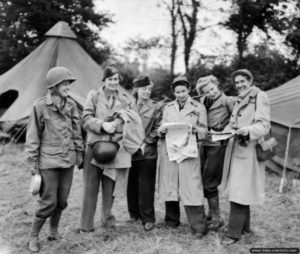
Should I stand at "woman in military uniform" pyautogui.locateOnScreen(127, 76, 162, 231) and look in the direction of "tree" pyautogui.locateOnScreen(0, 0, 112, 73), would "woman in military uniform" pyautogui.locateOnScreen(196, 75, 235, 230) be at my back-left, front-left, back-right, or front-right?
back-right

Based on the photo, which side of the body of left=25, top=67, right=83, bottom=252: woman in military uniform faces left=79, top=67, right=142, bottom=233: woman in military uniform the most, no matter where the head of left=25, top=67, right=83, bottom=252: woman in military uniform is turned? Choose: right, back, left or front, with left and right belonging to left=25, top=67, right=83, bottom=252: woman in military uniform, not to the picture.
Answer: left

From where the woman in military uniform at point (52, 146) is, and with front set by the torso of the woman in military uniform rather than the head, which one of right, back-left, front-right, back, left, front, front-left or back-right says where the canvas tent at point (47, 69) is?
back-left

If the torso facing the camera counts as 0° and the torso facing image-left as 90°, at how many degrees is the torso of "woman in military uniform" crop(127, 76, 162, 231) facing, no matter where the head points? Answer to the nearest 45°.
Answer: approximately 0°

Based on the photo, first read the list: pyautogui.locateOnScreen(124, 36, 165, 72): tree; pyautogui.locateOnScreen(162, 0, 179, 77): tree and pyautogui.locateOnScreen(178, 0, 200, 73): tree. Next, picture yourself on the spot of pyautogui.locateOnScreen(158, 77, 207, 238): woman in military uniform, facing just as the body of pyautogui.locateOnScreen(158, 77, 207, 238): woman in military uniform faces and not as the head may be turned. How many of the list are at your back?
3

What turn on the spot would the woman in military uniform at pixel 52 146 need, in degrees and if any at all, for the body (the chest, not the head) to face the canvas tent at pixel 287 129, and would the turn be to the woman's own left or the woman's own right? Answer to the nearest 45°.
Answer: approximately 90° to the woman's own left

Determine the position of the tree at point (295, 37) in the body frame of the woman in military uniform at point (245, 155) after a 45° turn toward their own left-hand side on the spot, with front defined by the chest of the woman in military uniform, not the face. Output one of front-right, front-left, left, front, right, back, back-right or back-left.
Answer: back
